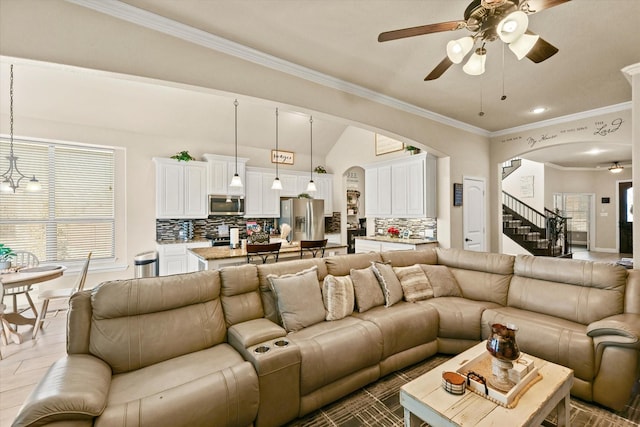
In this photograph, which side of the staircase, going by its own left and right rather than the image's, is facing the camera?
right

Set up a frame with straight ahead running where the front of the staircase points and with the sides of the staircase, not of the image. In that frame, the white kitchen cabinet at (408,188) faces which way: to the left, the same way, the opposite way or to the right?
to the right

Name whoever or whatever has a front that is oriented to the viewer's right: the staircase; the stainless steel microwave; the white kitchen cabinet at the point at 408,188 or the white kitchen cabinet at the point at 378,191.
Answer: the staircase

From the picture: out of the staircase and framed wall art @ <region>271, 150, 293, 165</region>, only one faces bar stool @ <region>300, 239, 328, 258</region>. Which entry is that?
the framed wall art

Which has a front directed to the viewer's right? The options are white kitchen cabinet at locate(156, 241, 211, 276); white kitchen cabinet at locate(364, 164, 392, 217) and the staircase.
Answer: the staircase

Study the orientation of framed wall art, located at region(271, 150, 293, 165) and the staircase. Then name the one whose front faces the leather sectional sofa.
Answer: the framed wall art

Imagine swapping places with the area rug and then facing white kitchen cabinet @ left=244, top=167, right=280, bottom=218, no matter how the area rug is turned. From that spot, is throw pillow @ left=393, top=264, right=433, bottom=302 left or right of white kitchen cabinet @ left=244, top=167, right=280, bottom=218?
right

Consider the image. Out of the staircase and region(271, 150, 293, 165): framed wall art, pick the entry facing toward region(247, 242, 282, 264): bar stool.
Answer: the framed wall art
